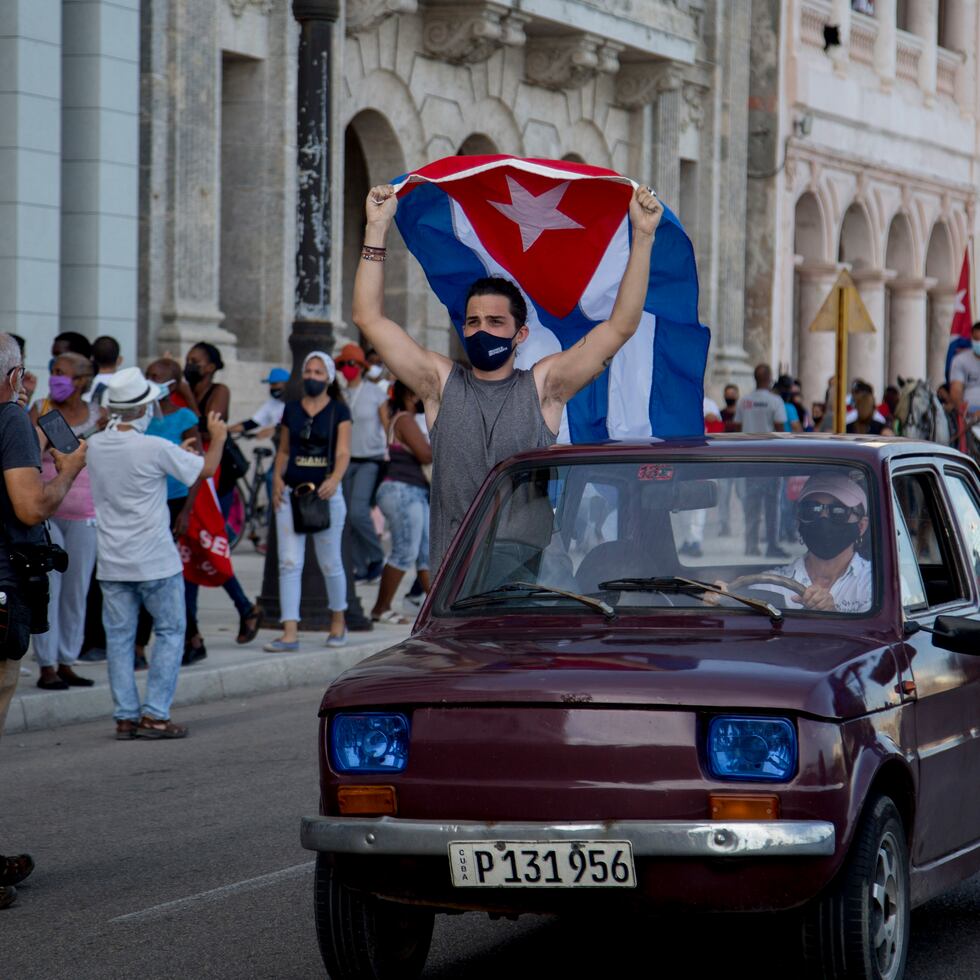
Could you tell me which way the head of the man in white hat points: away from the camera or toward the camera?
away from the camera

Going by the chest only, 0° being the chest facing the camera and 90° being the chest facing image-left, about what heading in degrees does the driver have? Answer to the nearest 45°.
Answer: approximately 45°

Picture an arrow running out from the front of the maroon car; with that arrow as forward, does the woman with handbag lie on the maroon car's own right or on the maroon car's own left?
on the maroon car's own right

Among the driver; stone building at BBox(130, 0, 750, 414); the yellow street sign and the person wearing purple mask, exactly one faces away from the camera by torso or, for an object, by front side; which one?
the yellow street sign

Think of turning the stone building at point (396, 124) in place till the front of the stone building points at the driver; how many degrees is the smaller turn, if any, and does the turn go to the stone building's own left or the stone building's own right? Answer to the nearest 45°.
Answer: approximately 45° to the stone building's own right

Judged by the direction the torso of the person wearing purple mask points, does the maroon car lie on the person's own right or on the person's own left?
on the person's own left

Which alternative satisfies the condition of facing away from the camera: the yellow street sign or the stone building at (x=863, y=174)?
the yellow street sign

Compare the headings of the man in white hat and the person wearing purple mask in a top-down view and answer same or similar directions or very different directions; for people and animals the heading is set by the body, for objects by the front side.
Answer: very different directions

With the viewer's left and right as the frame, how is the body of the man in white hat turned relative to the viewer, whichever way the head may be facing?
facing away from the viewer and to the right of the viewer
